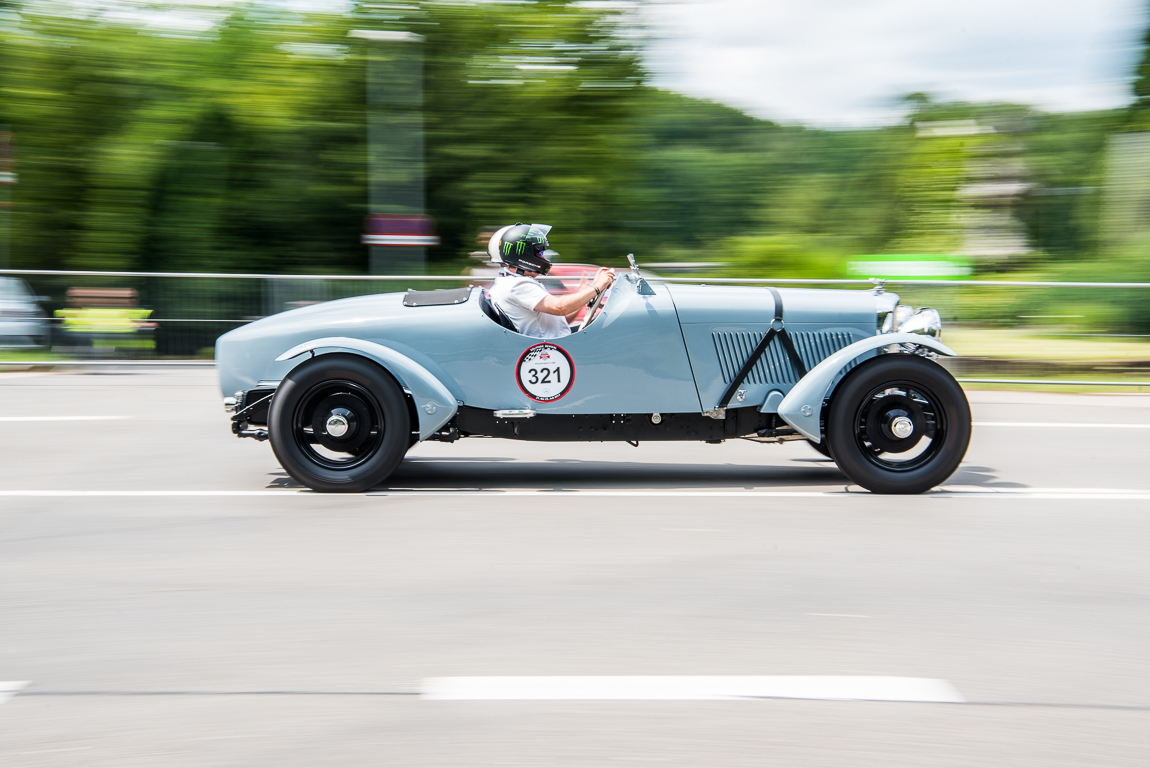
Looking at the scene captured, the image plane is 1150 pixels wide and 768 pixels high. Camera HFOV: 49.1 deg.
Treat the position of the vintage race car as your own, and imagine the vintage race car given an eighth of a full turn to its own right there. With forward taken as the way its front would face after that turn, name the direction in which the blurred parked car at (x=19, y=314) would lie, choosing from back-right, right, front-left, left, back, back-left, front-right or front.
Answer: back

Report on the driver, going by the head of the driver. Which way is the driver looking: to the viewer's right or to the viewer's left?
to the viewer's right

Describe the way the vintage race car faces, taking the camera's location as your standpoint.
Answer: facing to the right of the viewer

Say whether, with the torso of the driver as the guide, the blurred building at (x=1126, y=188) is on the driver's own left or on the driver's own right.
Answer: on the driver's own left

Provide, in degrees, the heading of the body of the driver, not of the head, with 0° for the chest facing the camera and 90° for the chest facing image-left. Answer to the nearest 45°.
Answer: approximately 270°

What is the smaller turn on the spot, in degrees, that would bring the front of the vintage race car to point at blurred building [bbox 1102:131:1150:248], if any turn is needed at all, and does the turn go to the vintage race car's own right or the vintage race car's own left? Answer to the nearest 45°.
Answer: approximately 45° to the vintage race car's own left

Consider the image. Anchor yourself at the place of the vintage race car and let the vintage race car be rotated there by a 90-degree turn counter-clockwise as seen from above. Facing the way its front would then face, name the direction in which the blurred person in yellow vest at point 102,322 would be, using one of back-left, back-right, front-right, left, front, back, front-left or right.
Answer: front-left

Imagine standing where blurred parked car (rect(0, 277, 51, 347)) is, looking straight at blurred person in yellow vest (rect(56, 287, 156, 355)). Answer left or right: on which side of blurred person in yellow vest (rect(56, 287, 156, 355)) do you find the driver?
right

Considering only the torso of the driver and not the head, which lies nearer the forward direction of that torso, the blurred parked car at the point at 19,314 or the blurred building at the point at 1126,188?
the blurred building
